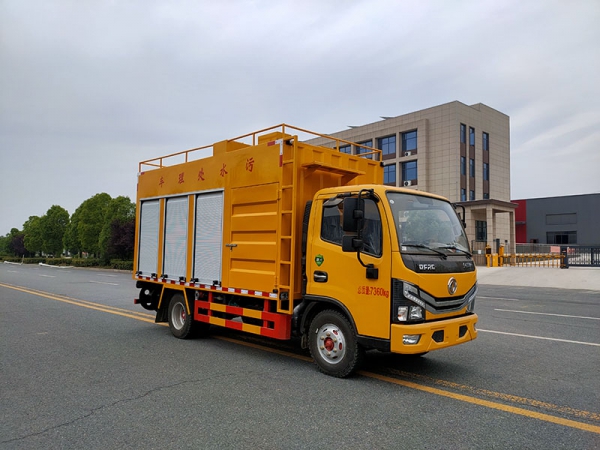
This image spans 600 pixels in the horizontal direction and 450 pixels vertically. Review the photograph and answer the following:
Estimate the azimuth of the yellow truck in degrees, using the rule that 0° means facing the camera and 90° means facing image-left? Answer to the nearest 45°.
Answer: approximately 315°

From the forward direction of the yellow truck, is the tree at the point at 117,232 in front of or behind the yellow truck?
behind

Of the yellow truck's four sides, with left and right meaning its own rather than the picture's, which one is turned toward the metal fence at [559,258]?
left

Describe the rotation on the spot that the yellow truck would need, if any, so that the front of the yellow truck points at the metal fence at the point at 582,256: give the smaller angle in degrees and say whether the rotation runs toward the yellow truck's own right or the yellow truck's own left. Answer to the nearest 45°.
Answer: approximately 90° to the yellow truck's own left

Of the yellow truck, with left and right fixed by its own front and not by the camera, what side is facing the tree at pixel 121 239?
back
